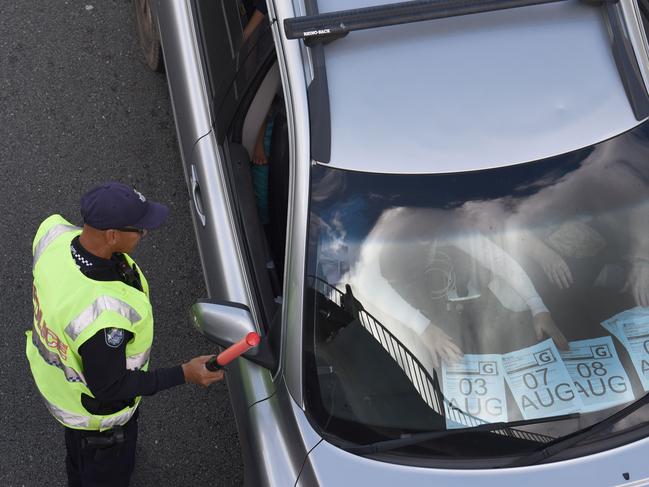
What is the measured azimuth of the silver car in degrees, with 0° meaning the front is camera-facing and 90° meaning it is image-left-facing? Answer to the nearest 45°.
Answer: approximately 0°

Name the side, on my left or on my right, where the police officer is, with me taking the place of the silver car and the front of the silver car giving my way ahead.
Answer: on my right
